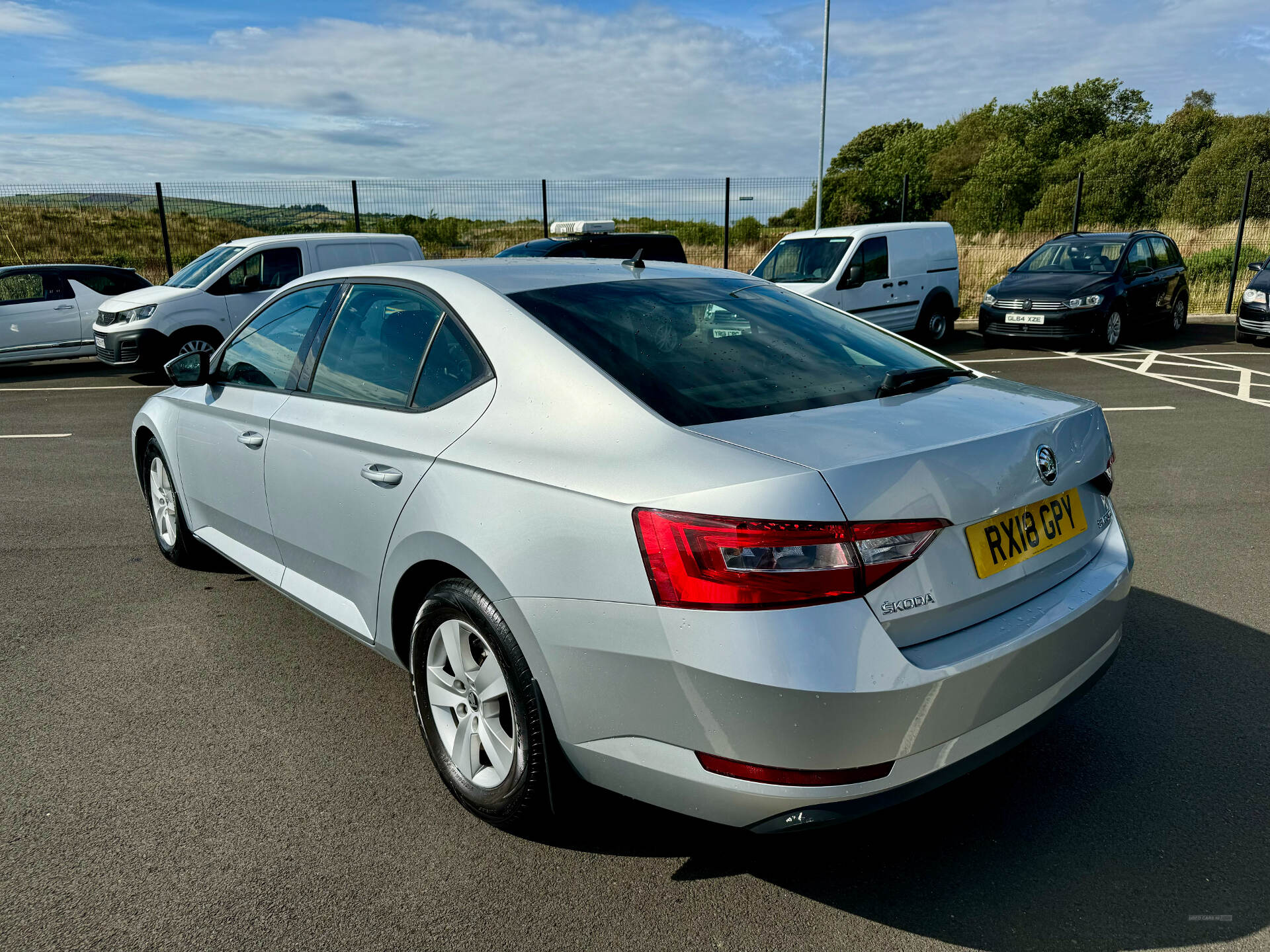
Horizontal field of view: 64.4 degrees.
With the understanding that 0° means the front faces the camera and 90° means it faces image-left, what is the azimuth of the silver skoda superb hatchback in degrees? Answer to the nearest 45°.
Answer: approximately 135°

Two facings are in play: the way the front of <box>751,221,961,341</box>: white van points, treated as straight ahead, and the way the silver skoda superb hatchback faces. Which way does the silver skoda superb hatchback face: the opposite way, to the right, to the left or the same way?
to the right

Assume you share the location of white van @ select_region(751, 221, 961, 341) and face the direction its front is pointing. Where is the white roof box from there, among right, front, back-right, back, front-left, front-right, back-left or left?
front-right

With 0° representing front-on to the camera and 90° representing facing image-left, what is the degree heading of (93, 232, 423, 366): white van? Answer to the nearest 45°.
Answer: approximately 45°

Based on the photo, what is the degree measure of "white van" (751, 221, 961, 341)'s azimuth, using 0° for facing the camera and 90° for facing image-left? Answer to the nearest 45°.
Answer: approximately 45°

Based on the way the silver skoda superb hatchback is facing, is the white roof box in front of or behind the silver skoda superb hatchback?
in front

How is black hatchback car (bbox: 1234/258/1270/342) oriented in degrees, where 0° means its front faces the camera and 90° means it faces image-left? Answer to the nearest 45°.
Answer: approximately 45°
